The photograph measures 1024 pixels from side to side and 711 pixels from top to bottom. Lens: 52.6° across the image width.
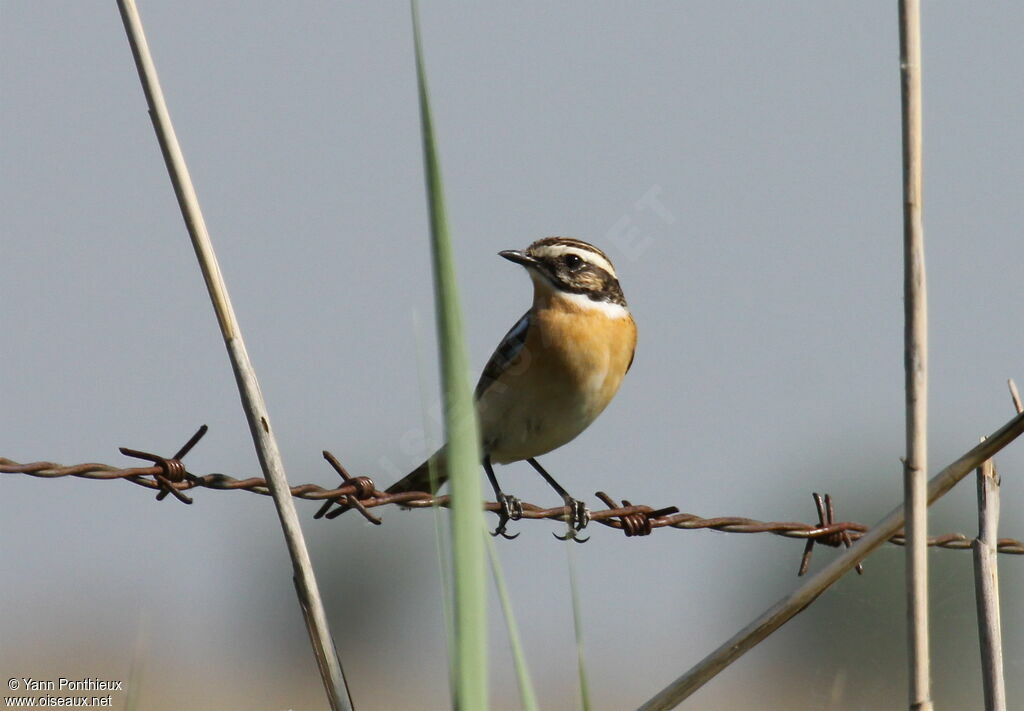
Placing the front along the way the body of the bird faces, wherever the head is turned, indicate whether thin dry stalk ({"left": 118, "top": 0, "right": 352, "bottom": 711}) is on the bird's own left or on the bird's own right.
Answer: on the bird's own right

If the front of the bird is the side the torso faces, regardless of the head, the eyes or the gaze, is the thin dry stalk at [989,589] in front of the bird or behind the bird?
in front

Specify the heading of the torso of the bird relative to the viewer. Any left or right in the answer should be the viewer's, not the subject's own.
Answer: facing the viewer and to the right of the viewer

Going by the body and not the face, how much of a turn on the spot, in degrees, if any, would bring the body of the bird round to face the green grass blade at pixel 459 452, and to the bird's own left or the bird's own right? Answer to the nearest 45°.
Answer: approximately 45° to the bird's own right

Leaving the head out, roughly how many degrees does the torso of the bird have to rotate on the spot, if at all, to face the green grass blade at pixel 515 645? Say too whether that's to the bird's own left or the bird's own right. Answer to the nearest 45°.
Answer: approximately 45° to the bird's own right
